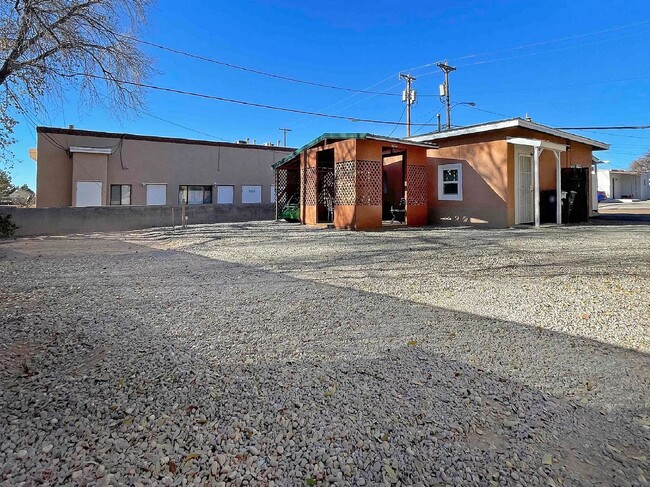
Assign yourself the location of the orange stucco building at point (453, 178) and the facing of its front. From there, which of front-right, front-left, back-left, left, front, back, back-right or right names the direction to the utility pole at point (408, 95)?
back-left

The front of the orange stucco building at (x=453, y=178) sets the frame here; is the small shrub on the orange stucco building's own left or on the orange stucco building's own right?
on the orange stucco building's own right

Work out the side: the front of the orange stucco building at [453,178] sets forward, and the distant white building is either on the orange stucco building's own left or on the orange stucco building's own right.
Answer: on the orange stucco building's own left

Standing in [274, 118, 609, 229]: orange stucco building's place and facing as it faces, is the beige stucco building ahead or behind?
behind

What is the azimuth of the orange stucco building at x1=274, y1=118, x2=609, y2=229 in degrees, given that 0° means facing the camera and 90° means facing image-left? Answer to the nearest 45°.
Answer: approximately 315°
